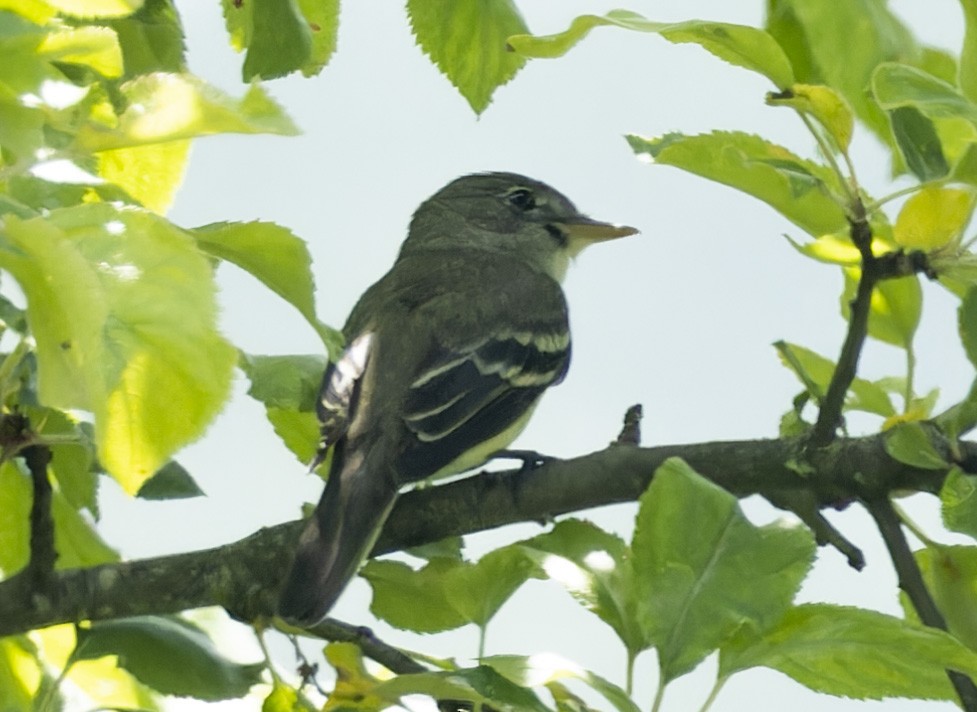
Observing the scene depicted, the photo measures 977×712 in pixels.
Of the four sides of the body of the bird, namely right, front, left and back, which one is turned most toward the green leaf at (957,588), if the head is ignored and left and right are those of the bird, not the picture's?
right

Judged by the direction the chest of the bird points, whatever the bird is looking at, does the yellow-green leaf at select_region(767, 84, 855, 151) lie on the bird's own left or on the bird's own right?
on the bird's own right

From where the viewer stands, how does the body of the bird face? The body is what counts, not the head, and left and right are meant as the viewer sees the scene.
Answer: facing away from the viewer and to the right of the viewer

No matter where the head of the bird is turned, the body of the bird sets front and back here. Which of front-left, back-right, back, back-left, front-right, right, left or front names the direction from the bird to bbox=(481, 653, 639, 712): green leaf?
back-right
